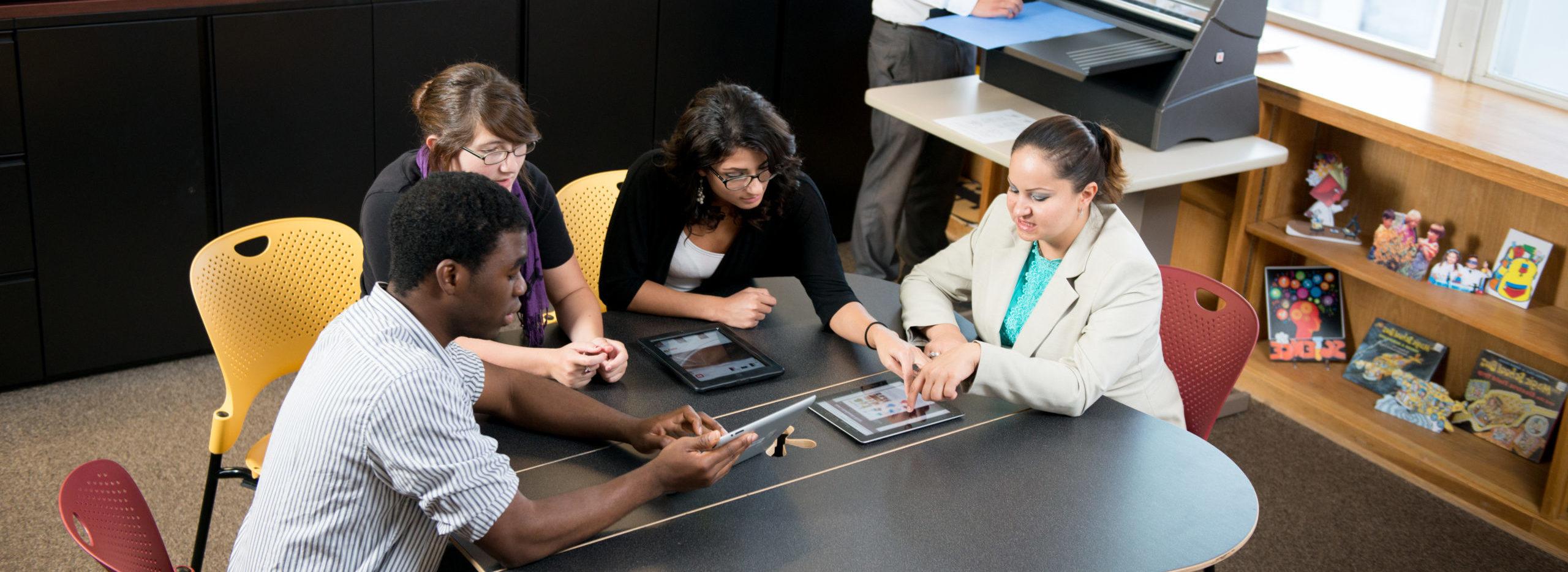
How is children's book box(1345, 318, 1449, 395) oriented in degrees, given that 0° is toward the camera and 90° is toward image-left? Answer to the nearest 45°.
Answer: approximately 45°

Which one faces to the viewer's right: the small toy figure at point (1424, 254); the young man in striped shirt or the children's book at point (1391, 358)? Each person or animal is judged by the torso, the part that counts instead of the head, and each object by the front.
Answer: the young man in striped shirt

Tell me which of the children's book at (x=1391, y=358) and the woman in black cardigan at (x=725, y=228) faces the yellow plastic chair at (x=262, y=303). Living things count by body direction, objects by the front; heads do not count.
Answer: the children's book

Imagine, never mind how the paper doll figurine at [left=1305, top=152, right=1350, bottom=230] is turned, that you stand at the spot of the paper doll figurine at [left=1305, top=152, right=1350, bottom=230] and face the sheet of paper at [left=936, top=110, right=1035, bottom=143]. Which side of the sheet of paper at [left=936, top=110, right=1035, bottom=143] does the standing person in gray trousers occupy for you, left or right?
right

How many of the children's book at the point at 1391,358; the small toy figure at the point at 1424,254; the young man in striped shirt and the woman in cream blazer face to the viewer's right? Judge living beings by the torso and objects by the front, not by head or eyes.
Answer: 1

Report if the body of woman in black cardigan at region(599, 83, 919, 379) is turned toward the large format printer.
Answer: no

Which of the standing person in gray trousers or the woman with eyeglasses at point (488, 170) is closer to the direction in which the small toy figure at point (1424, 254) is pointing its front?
the woman with eyeglasses

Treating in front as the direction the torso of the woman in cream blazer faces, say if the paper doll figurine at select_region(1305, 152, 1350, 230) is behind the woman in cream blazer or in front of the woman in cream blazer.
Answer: behind

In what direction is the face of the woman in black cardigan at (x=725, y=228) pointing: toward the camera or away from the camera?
toward the camera

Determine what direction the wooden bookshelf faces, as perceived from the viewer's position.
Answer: facing the viewer and to the left of the viewer

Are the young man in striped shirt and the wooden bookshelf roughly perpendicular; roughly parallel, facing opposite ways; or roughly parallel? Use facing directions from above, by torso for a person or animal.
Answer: roughly parallel, facing opposite ways

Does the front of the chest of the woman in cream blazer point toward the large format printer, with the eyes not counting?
no

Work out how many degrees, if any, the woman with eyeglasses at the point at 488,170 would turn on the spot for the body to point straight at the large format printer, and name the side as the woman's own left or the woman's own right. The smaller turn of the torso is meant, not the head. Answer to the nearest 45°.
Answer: approximately 90° to the woman's own left

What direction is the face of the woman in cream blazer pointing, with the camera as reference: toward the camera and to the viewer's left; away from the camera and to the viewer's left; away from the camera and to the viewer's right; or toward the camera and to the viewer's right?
toward the camera and to the viewer's left

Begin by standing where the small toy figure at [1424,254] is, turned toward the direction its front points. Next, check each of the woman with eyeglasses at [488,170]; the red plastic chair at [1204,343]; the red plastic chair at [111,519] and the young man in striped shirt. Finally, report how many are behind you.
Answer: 0

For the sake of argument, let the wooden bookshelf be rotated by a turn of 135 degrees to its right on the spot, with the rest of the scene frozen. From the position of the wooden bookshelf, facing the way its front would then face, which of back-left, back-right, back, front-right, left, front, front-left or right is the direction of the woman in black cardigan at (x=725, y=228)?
back-left
